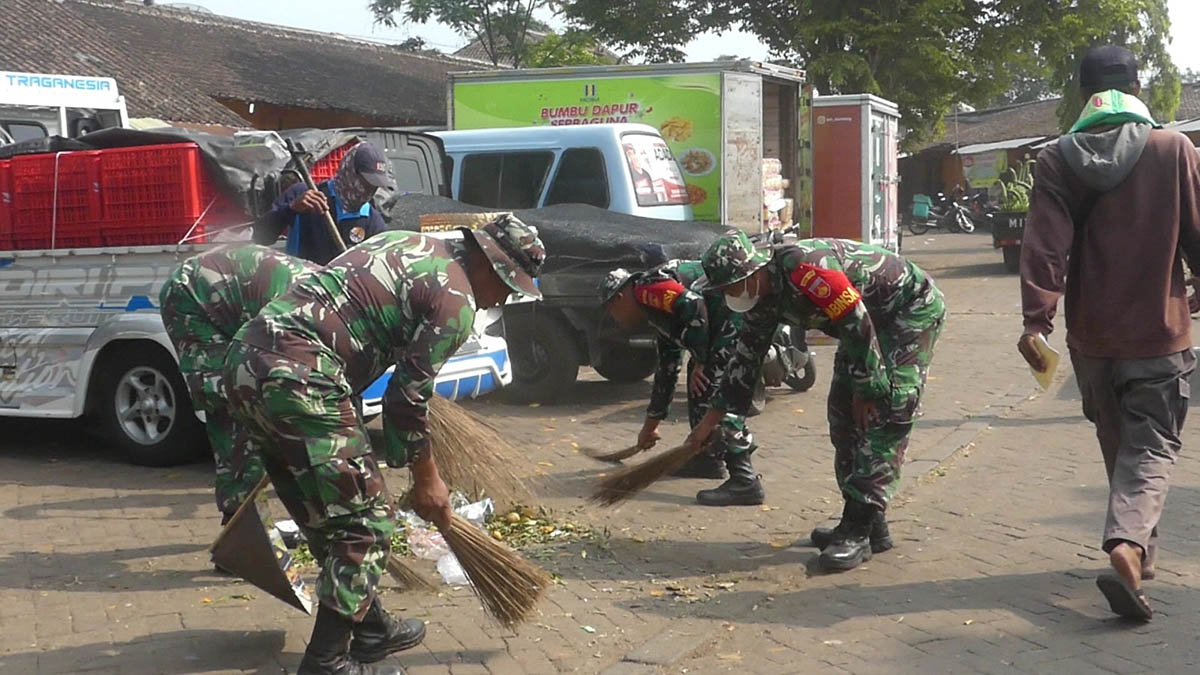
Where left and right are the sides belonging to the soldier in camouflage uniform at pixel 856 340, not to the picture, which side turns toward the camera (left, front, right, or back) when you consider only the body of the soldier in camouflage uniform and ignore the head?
left

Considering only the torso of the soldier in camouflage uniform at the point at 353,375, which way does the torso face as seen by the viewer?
to the viewer's right

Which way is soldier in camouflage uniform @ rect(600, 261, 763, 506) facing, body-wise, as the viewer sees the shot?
to the viewer's left

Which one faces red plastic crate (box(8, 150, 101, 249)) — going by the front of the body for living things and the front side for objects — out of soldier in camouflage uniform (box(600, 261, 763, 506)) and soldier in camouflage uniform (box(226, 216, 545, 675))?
soldier in camouflage uniform (box(600, 261, 763, 506))

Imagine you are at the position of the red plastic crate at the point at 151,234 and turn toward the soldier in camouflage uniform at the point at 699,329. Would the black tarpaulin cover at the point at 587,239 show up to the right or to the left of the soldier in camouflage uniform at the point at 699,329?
left

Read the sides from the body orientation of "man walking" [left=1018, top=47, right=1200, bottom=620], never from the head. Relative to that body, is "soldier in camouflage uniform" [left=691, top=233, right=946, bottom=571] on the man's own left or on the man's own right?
on the man's own left

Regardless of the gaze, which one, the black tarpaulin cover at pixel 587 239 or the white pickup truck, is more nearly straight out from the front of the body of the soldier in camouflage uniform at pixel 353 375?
the black tarpaulin cover

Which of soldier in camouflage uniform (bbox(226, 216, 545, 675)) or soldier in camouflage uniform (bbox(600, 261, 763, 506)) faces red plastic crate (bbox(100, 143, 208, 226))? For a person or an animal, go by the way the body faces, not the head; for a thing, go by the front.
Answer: soldier in camouflage uniform (bbox(600, 261, 763, 506))

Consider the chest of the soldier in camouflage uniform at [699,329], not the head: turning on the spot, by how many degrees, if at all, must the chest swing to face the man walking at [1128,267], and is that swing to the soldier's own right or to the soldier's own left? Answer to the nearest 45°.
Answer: approximately 135° to the soldier's own left

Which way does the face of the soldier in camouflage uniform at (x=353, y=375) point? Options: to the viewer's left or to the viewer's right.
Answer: to the viewer's right

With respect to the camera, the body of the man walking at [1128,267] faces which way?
away from the camera

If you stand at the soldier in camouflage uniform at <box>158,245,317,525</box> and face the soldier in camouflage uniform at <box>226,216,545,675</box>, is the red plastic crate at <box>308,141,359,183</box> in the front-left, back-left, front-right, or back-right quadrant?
back-left

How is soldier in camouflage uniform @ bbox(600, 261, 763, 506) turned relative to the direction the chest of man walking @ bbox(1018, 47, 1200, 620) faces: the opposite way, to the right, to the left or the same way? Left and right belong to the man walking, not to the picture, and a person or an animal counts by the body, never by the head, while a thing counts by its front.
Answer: to the left
